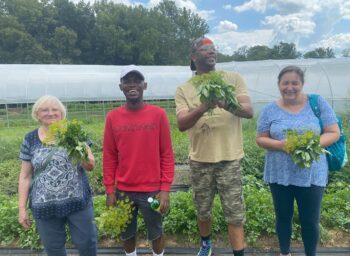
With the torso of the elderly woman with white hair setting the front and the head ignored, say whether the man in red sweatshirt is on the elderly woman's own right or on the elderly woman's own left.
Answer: on the elderly woman's own left

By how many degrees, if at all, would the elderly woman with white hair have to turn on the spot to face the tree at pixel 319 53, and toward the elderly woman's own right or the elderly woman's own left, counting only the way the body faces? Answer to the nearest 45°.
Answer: approximately 135° to the elderly woman's own left

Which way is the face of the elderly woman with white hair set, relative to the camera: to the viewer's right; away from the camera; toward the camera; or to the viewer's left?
toward the camera

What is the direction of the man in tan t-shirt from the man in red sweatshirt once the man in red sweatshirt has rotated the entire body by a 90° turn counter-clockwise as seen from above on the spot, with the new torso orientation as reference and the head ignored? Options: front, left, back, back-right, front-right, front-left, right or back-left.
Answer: front

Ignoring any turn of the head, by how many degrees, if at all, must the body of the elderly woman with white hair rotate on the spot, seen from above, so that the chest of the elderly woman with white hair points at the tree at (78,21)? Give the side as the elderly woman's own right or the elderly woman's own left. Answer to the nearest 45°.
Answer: approximately 180°

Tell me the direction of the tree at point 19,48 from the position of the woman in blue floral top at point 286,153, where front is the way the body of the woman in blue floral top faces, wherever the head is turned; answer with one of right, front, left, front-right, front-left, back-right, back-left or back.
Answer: back-right

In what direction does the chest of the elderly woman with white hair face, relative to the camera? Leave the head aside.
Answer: toward the camera

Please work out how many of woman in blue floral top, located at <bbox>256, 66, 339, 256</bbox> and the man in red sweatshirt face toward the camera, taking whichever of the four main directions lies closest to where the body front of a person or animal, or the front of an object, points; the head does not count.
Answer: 2

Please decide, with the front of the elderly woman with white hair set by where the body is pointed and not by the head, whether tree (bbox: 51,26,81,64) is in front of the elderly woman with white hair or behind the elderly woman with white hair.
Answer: behind

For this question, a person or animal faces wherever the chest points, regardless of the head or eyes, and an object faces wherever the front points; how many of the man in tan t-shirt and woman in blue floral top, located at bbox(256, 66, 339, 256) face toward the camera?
2

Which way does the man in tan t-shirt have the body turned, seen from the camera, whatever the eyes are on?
toward the camera

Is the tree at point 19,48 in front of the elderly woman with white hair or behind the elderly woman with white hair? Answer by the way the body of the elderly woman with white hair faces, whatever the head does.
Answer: behind

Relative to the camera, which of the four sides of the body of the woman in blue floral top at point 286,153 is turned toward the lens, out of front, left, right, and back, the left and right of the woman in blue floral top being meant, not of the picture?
front

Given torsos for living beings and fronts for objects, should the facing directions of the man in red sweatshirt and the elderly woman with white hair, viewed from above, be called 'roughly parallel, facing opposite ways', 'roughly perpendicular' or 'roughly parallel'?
roughly parallel
